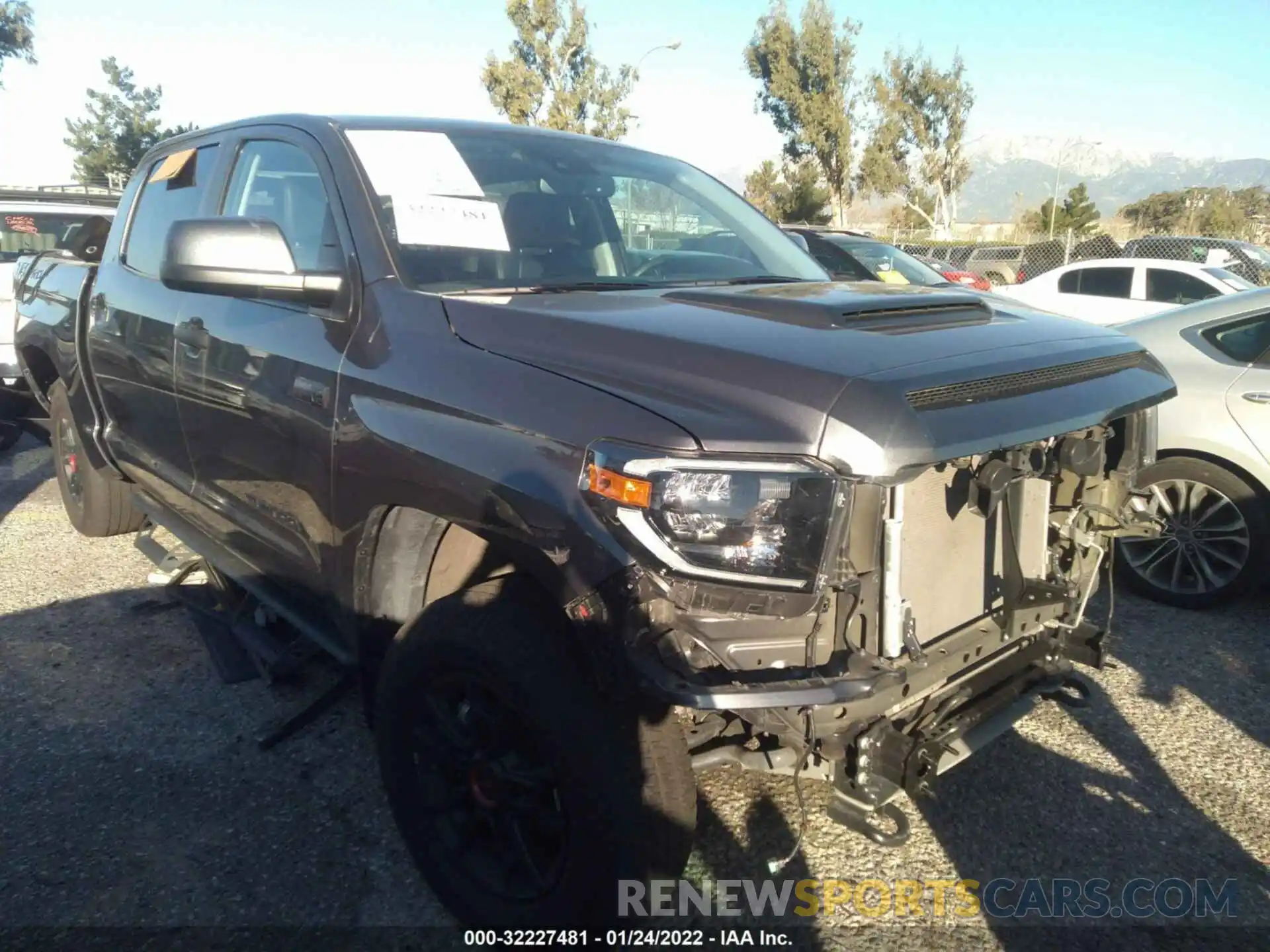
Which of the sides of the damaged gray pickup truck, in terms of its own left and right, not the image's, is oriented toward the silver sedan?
left

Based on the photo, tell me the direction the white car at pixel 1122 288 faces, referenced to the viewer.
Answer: facing the viewer and to the right of the viewer

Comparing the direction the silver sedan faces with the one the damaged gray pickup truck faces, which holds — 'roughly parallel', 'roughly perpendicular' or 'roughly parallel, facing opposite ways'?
roughly parallel

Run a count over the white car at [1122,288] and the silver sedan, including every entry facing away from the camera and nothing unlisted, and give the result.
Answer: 0

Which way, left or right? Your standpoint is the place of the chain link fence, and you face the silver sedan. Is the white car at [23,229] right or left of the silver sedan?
right

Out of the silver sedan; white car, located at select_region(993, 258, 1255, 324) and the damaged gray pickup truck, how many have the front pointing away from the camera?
0

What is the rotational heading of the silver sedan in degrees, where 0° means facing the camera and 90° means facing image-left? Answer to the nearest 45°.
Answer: approximately 270°

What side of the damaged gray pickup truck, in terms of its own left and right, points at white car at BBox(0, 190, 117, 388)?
back

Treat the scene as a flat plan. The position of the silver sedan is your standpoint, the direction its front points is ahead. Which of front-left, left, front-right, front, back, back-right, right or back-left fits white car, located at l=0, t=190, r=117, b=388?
back

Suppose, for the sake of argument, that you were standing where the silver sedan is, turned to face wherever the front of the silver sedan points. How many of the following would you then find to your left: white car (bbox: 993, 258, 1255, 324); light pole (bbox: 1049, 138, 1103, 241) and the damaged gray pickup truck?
2

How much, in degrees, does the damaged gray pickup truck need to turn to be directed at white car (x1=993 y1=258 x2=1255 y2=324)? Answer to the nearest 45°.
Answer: approximately 90° to its left

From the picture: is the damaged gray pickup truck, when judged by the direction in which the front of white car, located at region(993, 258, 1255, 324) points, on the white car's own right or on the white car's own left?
on the white car's own right

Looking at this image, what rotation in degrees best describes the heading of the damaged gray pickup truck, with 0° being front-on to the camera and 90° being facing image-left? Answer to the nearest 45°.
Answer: approximately 315°

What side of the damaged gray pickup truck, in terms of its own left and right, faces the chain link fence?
left

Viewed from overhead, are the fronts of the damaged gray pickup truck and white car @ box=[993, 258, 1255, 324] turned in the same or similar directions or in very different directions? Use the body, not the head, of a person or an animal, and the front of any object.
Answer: same or similar directions

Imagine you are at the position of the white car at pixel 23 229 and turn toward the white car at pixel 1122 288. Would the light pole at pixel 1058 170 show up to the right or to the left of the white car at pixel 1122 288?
left
